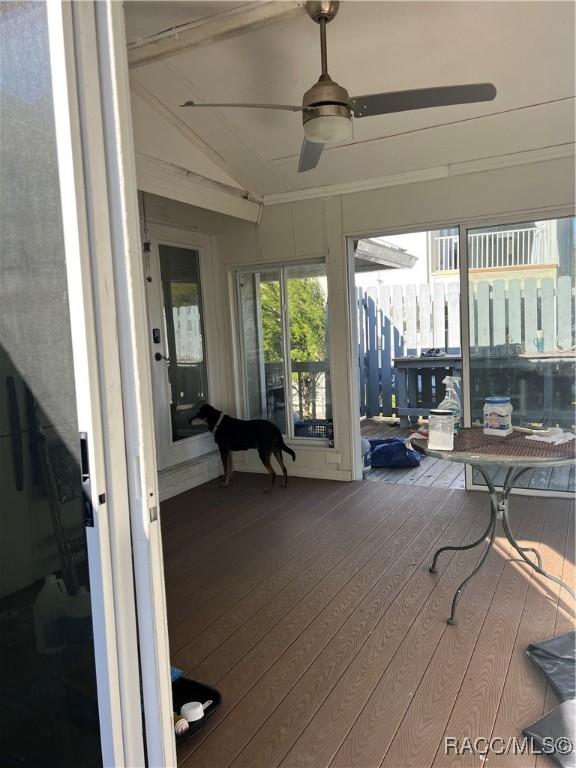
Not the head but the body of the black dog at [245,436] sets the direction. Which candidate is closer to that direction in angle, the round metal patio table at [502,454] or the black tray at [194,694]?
the black tray

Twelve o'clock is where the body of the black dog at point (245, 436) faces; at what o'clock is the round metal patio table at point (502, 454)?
The round metal patio table is roughly at 8 o'clock from the black dog.

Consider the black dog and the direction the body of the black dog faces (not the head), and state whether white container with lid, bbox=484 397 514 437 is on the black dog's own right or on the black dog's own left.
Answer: on the black dog's own left

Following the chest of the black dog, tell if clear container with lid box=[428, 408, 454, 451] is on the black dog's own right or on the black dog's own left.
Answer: on the black dog's own left

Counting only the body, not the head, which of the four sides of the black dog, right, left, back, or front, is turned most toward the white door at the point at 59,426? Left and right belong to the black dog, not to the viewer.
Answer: left

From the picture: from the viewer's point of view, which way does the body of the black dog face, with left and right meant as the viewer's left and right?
facing to the left of the viewer

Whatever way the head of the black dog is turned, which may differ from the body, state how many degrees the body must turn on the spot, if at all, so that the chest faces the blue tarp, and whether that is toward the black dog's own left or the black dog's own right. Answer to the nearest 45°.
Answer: approximately 180°

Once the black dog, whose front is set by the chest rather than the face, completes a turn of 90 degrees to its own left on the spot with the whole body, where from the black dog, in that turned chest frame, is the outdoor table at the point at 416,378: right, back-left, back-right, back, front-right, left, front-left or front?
back-left

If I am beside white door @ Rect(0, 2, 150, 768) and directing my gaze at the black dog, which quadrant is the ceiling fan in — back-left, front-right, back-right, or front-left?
front-right

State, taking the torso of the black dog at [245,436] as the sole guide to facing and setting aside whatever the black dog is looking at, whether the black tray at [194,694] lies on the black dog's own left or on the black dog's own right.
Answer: on the black dog's own left

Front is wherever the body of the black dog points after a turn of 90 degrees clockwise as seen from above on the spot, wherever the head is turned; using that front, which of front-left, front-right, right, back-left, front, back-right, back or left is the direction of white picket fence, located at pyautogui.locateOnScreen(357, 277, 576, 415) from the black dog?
front-right
